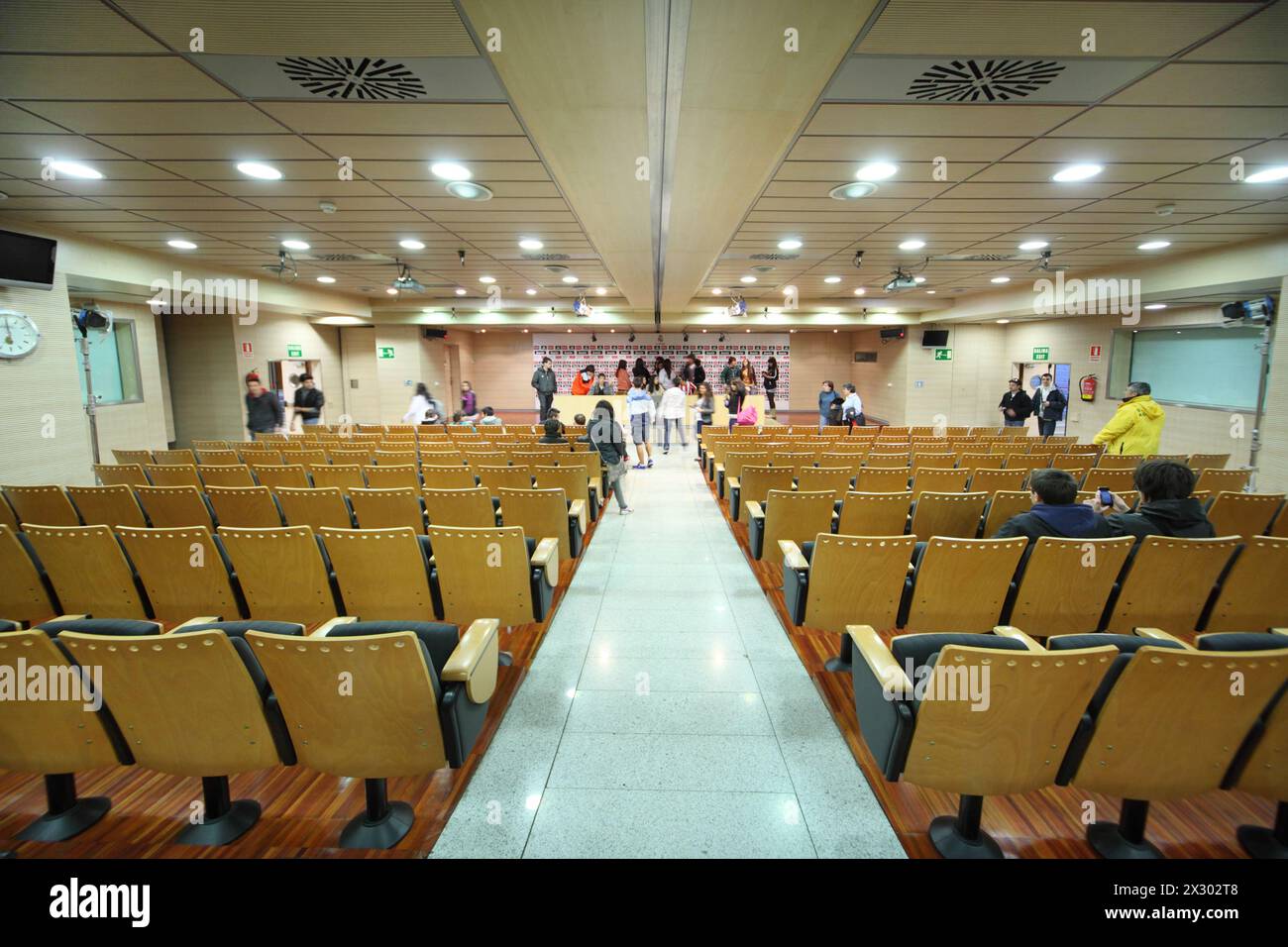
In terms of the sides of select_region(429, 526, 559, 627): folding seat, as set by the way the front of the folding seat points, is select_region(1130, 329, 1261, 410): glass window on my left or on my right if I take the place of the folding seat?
on my right

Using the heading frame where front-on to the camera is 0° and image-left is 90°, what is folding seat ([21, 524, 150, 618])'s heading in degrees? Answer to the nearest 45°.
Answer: approximately 225°

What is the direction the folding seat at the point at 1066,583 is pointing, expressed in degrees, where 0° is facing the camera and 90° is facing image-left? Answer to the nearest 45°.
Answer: approximately 135°

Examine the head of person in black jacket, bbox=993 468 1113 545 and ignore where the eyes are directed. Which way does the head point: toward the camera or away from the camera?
away from the camera

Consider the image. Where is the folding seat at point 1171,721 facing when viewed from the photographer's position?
facing away from the viewer and to the left of the viewer

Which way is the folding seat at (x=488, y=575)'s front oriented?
away from the camera

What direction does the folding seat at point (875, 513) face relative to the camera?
away from the camera

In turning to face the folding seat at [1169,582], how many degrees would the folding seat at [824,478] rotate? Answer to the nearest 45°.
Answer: approximately 135° to its right

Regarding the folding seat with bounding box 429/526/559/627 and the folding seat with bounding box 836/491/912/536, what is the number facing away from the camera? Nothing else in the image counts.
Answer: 2

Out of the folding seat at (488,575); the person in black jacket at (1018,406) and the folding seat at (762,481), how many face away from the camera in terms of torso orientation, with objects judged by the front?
2
